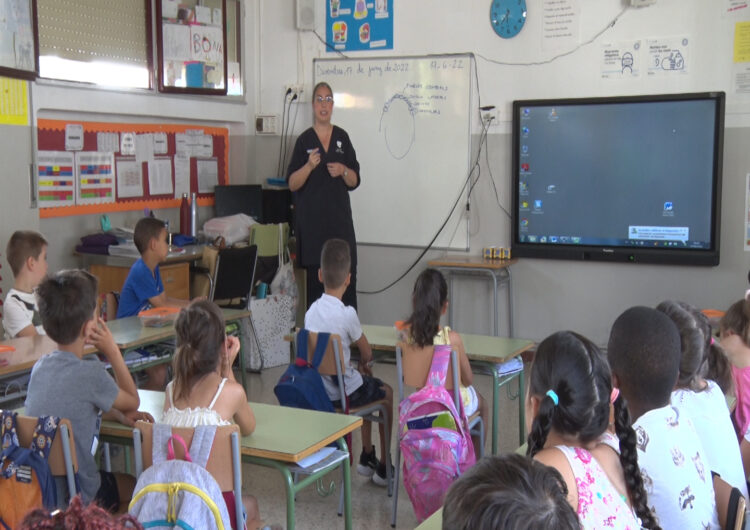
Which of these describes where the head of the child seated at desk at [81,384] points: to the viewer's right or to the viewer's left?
to the viewer's right

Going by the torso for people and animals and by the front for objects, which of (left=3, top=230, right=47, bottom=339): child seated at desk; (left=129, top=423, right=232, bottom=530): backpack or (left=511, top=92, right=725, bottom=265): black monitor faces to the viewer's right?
the child seated at desk

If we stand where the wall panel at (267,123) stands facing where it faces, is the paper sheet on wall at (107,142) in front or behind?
in front

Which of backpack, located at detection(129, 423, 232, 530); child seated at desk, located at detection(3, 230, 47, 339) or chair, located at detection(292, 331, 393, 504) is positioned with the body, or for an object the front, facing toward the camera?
the backpack

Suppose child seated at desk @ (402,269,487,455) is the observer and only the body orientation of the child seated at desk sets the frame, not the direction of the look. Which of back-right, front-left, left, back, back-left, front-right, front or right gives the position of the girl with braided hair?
back-right

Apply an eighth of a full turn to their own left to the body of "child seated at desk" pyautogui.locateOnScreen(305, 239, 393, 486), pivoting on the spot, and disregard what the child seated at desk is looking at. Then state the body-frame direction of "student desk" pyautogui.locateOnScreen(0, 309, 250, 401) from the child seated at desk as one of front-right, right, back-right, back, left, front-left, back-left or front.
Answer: left

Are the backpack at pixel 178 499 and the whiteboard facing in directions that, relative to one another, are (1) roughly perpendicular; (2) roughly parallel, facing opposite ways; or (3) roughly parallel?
roughly parallel

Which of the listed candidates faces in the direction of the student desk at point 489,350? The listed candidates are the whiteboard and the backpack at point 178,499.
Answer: the whiteboard

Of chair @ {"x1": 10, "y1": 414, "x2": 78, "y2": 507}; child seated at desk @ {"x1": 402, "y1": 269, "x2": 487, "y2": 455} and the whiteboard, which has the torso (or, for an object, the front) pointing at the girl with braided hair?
the whiteboard

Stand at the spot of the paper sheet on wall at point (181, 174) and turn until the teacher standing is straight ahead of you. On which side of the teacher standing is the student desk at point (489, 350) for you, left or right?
right

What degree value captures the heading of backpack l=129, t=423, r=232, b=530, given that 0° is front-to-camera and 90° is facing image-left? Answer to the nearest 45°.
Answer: approximately 0°

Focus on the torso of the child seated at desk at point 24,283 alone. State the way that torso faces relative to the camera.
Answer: to the viewer's right

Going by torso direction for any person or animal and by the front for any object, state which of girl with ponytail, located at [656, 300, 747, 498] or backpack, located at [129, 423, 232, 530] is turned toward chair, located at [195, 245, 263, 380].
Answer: the girl with ponytail

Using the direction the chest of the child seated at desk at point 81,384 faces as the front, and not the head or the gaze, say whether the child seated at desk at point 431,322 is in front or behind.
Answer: in front

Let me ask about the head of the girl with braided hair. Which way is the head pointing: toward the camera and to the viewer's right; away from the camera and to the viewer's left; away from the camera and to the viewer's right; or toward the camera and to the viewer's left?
away from the camera and to the viewer's left

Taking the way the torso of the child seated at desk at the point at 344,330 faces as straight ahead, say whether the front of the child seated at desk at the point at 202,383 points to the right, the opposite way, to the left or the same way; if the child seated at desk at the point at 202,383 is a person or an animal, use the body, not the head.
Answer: the same way

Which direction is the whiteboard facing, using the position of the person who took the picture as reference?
facing the viewer
